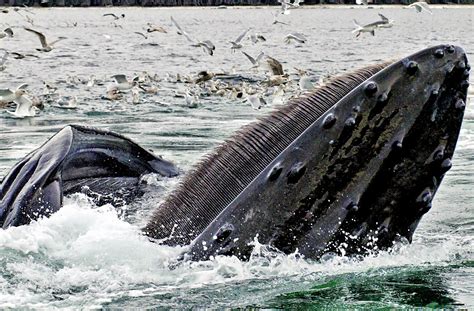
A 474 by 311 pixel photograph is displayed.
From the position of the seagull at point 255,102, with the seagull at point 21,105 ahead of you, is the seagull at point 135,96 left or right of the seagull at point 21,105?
right

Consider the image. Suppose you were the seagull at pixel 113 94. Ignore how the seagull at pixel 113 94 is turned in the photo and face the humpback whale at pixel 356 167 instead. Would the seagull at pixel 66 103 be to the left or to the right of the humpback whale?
right

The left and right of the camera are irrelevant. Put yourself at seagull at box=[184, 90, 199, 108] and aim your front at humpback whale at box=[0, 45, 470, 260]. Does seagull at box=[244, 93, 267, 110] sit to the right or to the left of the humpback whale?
left
